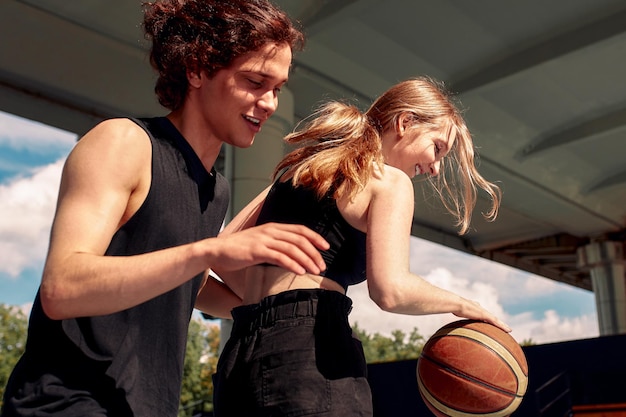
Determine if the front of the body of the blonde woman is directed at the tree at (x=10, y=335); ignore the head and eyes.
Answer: no

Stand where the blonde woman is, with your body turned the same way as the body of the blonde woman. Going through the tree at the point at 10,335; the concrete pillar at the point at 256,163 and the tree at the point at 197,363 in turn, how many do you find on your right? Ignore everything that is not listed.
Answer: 0

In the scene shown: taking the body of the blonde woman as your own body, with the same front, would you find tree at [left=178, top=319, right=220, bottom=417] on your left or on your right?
on your left

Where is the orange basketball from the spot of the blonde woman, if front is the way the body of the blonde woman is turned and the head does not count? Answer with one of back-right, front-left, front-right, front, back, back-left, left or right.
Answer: front

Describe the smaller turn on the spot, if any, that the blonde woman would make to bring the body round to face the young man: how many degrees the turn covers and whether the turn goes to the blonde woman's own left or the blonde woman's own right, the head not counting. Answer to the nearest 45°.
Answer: approximately 180°

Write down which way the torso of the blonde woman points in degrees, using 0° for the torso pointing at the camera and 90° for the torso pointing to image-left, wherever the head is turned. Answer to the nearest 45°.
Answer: approximately 225°

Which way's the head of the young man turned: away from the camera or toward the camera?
toward the camera

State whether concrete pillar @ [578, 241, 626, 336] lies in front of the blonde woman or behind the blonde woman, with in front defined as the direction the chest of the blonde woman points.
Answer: in front

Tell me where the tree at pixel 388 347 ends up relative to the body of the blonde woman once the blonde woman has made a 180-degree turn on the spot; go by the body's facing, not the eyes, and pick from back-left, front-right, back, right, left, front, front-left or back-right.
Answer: back-right

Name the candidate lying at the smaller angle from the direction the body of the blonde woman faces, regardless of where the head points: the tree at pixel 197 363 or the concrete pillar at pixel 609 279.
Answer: the concrete pillar
